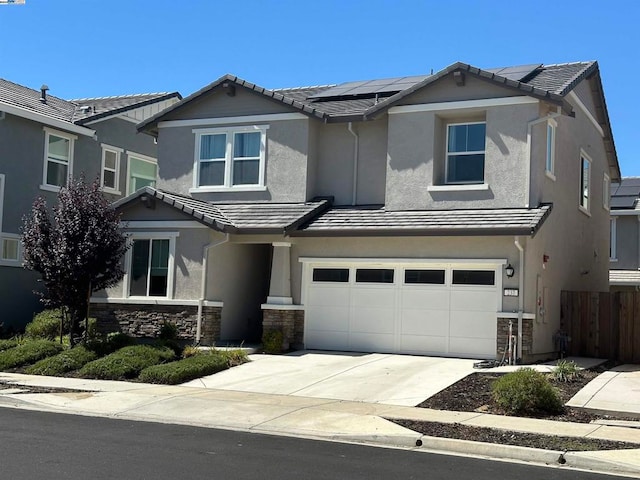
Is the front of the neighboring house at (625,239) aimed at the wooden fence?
yes

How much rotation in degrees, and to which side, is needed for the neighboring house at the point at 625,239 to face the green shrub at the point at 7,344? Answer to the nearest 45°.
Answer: approximately 45° to its right

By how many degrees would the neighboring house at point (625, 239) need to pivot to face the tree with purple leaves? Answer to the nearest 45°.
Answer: approximately 45° to its right

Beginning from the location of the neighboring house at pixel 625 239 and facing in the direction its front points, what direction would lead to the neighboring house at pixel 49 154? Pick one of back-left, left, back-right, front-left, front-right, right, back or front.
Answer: front-right

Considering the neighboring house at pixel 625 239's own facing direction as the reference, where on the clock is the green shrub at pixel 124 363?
The green shrub is roughly at 1 o'clock from the neighboring house.

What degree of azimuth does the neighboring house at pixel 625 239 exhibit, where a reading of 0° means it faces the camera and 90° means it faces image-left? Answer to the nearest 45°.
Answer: approximately 0°

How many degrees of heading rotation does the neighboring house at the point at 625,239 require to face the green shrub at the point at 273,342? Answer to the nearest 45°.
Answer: approximately 45° to its right
